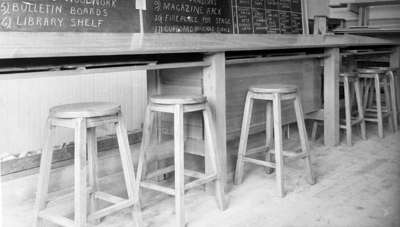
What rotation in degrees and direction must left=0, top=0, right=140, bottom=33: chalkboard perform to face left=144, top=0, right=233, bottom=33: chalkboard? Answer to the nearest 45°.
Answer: approximately 135° to its left

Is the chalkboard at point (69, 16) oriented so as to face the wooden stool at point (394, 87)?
no

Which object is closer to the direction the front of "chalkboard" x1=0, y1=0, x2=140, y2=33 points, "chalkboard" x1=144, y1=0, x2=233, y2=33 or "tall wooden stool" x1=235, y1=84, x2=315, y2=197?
the tall wooden stool

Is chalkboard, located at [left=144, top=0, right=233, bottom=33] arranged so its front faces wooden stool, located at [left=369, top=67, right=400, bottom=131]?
no

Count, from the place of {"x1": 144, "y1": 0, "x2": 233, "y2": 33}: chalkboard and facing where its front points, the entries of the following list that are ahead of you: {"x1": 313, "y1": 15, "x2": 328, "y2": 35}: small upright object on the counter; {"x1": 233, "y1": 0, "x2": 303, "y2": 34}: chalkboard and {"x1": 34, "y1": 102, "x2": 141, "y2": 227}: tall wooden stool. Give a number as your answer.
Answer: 1

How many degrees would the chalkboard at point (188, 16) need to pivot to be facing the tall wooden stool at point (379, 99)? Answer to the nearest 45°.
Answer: approximately 90° to its left

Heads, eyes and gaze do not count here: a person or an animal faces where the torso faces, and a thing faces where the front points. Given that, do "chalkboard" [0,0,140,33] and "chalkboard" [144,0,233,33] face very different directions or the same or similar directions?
same or similar directions

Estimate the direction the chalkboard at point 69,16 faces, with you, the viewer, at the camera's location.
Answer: facing the viewer

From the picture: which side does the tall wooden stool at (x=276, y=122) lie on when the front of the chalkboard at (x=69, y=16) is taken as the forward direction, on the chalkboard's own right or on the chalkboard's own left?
on the chalkboard's own left

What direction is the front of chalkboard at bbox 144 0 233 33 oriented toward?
toward the camera

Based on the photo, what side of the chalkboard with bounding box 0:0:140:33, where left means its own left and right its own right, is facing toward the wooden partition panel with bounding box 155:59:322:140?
left

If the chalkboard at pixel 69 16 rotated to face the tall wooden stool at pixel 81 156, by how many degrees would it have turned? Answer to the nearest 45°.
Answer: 0° — it already faces it

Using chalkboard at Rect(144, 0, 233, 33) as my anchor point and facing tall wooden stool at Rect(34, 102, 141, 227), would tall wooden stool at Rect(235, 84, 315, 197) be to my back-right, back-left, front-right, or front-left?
front-left

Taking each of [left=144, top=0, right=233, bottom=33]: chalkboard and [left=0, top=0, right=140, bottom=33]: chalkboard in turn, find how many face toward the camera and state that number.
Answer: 2

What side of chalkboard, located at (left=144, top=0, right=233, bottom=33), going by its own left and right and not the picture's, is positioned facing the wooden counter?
front
